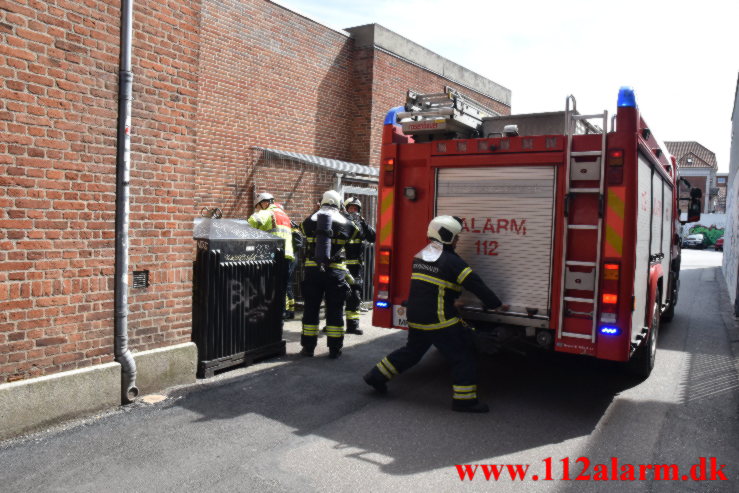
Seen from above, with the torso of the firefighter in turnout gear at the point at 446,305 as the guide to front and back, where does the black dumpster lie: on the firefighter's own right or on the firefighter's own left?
on the firefighter's own left

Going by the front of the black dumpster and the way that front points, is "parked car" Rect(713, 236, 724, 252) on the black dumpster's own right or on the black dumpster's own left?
on the black dumpster's own left

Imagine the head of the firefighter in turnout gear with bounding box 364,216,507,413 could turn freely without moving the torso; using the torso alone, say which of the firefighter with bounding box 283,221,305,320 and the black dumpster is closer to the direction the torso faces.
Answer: the firefighter

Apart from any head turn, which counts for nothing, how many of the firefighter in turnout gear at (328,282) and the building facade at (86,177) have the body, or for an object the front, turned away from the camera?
1

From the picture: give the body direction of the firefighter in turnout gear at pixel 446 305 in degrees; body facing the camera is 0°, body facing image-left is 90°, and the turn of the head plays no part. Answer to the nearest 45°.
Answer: approximately 225°

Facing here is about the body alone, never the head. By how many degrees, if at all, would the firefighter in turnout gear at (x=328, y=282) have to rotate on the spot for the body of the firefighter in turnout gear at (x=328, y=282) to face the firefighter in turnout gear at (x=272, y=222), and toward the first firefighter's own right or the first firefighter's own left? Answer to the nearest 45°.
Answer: approximately 45° to the first firefighter's own left

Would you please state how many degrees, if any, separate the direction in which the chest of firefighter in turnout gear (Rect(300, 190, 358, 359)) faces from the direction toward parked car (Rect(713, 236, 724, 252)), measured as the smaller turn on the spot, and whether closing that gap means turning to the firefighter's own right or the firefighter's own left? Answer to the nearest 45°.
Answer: approximately 45° to the firefighter's own right

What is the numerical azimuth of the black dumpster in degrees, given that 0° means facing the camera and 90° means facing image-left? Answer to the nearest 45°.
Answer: approximately 315°

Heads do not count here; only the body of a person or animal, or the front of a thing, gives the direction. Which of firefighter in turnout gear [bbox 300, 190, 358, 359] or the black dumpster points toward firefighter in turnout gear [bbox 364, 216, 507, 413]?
the black dumpster

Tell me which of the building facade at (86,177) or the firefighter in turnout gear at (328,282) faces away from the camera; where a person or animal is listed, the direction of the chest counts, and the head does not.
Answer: the firefighter in turnout gear

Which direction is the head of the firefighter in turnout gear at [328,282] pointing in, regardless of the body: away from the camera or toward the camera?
away from the camera

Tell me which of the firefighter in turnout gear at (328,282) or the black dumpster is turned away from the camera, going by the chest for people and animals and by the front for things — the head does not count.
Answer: the firefighter in turnout gear

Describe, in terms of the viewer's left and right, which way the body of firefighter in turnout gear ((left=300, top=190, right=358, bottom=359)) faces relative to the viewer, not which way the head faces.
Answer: facing away from the viewer

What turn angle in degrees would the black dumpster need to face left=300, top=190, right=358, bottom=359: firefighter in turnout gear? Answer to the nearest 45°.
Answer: approximately 90° to its left

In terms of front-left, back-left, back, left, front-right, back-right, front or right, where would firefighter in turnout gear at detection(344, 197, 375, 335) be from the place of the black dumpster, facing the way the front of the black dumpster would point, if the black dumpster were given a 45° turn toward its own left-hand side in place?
front-left

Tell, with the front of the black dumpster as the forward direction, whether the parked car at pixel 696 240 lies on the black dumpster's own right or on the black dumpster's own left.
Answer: on the black dumpster's own left

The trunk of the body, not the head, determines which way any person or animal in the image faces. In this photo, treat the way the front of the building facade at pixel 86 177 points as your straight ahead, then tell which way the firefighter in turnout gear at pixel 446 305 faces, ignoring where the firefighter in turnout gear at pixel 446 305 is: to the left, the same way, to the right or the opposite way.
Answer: to the left
